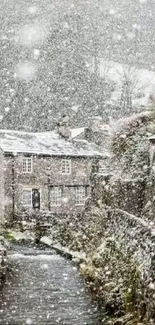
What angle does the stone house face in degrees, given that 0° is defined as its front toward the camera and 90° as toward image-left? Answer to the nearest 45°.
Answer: approximately 0°
